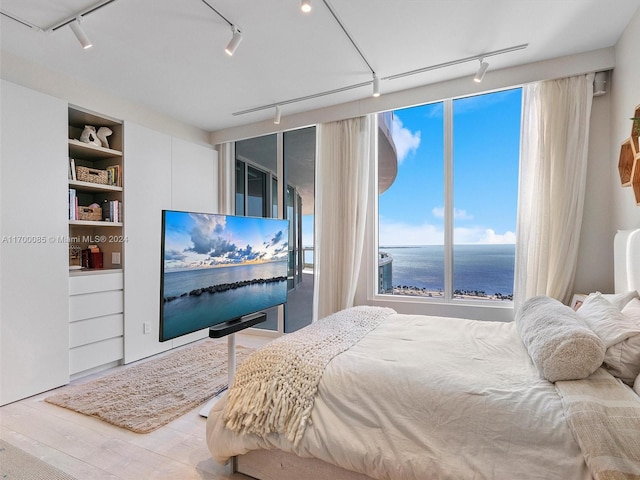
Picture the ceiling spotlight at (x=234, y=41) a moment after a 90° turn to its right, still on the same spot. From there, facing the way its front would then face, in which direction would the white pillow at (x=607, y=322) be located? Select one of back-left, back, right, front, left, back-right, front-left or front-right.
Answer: back-right

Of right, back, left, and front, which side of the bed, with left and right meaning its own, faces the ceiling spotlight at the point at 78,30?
front

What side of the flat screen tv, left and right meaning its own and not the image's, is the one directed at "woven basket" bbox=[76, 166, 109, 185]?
back

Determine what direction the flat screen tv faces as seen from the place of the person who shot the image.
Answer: facing the viewer and to the right of the viewer

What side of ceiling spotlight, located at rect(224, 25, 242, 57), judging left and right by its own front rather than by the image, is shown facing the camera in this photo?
left

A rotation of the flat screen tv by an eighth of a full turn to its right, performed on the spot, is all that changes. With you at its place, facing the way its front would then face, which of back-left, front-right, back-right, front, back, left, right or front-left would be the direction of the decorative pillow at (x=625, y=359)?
front-left

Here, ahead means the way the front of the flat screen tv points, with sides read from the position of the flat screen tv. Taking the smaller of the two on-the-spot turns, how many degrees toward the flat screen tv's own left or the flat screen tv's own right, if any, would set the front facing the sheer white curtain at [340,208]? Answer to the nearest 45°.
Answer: approximately 90° to the flat screen tv's own left

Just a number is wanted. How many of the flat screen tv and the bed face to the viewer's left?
1

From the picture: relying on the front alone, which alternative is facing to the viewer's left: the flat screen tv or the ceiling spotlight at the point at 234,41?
the ceiling spotlight

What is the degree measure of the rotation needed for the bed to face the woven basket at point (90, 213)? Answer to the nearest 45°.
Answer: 0° — it already faces it

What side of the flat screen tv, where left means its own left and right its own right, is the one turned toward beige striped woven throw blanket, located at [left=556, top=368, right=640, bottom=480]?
front

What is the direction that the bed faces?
to the viewer's left

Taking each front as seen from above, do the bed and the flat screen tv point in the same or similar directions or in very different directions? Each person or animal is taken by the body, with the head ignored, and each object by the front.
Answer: very different directions

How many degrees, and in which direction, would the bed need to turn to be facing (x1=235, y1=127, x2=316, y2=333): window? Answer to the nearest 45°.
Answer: approximately 45° to its right

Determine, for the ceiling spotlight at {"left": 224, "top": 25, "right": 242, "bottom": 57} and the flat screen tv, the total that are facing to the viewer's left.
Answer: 1
